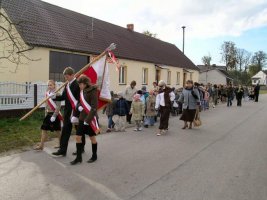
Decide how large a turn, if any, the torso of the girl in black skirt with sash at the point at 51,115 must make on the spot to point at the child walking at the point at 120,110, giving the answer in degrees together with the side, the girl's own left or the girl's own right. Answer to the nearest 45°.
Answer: approximately 180°

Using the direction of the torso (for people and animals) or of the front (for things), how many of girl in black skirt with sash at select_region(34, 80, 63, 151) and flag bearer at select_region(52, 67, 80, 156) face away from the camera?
0

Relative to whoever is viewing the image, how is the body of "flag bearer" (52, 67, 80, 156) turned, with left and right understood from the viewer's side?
facing the viewer and to the left of the viewer

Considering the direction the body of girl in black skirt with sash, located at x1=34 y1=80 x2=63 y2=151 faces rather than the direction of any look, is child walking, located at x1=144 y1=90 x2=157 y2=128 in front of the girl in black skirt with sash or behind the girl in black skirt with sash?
behind

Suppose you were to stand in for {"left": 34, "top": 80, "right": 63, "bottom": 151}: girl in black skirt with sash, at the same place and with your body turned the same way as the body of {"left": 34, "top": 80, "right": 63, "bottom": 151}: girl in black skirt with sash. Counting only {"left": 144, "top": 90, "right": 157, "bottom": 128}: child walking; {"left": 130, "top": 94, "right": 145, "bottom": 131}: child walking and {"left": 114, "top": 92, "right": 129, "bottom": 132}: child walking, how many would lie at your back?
3

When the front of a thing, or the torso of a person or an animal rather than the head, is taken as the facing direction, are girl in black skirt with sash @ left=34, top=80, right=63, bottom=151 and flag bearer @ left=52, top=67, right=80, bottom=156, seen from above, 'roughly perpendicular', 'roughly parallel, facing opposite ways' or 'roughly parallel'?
roughly parallel

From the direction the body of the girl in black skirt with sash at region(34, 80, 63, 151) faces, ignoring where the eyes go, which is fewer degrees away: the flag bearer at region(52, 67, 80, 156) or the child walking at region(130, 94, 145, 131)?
the flag bearer
